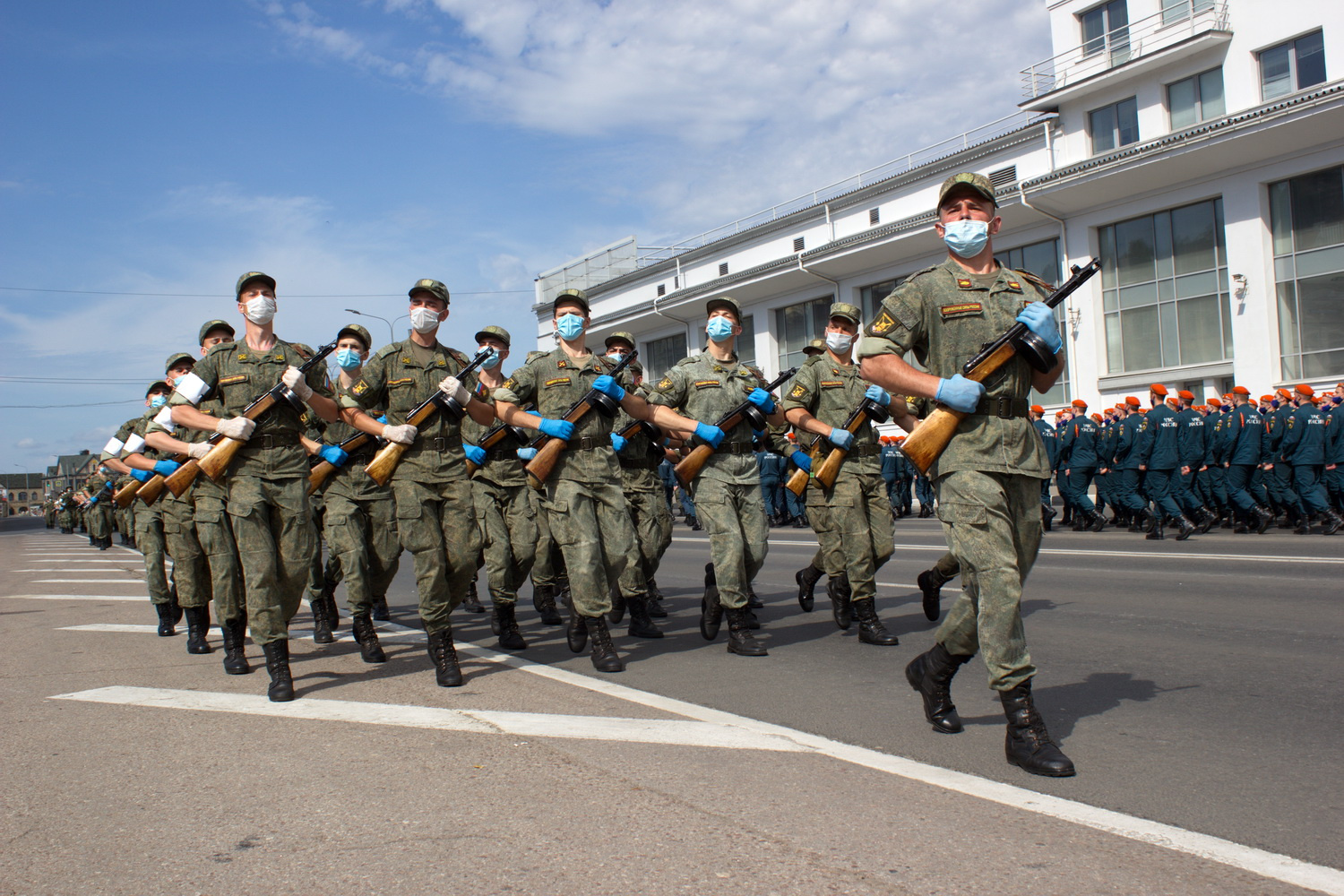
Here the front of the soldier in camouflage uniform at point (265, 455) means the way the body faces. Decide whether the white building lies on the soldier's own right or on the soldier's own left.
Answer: on the soldier's own left

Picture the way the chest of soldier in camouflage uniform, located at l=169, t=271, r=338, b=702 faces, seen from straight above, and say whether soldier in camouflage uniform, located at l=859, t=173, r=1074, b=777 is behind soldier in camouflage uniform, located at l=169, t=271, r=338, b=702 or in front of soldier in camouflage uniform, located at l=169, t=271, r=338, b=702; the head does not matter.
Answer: in front

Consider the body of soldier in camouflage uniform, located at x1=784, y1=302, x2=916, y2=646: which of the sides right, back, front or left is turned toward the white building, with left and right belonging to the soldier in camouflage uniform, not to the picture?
left

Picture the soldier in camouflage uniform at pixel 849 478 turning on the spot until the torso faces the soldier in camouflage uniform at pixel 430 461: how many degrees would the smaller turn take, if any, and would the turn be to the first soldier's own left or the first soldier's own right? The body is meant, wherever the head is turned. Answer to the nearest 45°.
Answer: approximately 90° to the first soldier's own right

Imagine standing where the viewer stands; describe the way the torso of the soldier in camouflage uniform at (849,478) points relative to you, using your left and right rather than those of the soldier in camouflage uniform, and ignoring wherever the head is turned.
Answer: facing the viewer and to the right of the viewer

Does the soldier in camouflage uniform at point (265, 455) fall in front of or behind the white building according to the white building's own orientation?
in front

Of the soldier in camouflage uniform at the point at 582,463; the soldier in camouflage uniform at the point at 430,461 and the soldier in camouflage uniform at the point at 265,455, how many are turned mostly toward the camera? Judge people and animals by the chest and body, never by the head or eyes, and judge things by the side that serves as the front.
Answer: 3

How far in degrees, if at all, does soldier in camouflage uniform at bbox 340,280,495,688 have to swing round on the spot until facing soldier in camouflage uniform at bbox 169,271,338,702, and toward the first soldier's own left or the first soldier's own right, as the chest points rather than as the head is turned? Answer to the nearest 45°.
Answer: approximately 90° to the first soldier's own right

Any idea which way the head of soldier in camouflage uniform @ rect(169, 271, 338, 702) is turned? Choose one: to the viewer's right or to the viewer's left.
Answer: to the viewer's right
